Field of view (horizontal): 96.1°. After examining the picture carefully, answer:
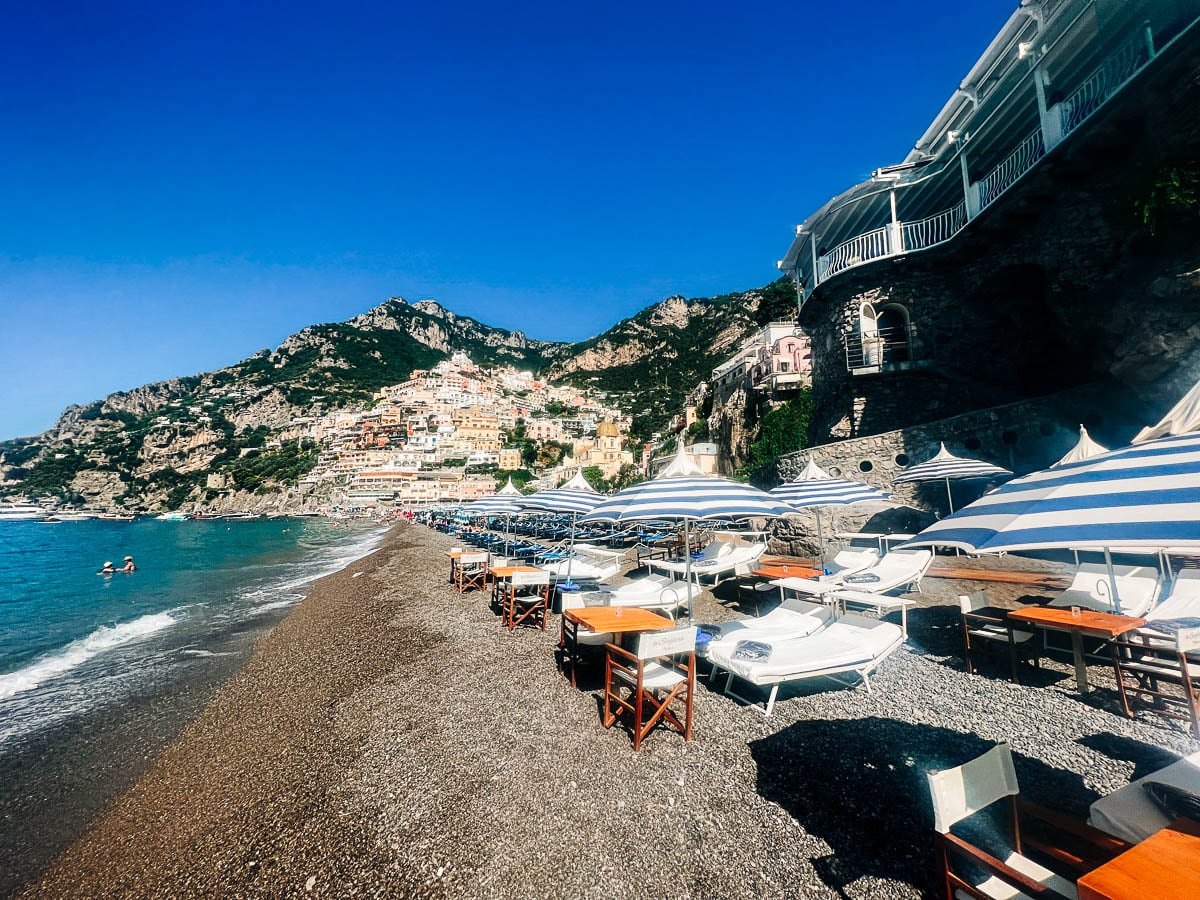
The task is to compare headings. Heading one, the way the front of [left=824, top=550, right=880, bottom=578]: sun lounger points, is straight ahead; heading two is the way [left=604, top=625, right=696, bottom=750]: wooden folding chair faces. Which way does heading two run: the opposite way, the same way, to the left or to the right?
to the right

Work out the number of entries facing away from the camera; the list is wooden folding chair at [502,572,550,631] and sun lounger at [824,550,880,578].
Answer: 1

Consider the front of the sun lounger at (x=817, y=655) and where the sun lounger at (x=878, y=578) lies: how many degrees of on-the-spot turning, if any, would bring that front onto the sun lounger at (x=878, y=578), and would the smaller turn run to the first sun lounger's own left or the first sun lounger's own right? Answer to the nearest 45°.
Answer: approximately 135° to the first sun lounger's own right

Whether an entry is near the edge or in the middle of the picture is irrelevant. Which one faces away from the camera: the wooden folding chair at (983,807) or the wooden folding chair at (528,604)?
the wooden folding chair at (528,604)

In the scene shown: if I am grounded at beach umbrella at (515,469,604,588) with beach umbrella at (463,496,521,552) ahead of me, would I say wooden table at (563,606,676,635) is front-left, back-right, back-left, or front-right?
back-left

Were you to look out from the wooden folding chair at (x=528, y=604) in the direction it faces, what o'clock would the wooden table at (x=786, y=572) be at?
The wooden table is roughly at 3 o'clock from the wooden folding chair.

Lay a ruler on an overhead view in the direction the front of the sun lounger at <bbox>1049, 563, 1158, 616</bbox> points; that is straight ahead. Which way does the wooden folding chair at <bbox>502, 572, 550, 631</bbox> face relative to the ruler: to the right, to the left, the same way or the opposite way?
to the right

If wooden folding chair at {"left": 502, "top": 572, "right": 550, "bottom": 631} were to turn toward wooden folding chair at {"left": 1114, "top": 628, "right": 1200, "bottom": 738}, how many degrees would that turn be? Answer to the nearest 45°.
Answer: approximately 135° to its right

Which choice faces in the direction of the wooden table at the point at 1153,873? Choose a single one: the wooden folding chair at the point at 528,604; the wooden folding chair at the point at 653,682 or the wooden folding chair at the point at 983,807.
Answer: the wooden folding chair at the point at 983,807
